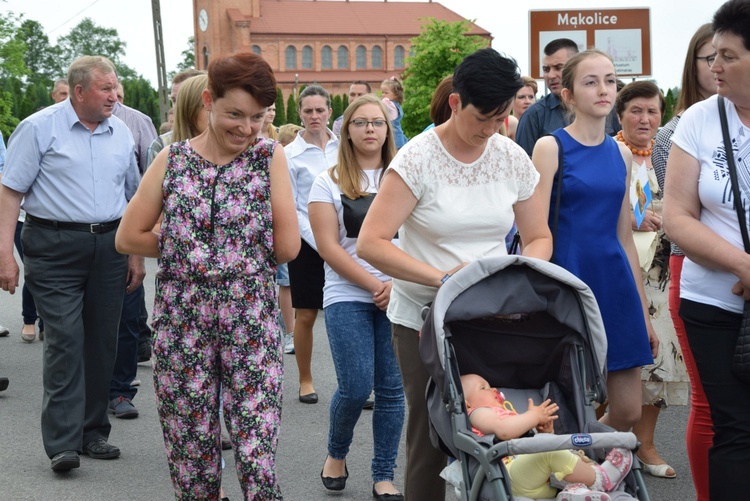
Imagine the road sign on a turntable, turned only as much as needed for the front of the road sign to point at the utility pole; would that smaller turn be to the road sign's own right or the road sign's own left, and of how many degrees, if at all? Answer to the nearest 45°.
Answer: approximately 135° to the road sign's own right

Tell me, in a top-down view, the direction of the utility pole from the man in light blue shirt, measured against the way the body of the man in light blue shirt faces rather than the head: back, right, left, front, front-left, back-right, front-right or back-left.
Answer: back-left

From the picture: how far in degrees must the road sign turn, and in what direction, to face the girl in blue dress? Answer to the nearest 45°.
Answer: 0° — it already faces them

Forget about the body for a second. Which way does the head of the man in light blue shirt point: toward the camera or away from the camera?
toward the camera

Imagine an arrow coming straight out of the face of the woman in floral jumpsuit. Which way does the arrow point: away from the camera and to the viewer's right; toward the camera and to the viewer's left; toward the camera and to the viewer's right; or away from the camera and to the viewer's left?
toward the camera and to the viewer's right

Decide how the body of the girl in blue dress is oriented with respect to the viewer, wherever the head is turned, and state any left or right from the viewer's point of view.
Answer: facing the viewer and to the right of the viewer

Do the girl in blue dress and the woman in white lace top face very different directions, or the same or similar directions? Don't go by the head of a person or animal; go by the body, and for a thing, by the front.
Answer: same or similar directions

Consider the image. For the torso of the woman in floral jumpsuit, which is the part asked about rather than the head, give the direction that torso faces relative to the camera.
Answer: toward the camera

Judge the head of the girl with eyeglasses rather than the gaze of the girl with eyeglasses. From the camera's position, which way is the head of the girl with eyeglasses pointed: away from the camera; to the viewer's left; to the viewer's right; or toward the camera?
toward the camera

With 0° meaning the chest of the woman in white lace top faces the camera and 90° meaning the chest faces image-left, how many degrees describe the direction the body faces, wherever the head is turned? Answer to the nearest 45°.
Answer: approximately 315°

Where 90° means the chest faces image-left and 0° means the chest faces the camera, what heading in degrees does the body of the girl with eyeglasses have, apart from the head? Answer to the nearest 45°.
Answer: approximately 315°

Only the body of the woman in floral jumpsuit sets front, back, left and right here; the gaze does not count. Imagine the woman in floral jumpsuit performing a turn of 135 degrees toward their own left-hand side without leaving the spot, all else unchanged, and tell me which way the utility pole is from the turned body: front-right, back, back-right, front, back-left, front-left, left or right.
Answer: front-left

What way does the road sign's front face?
toward the camera

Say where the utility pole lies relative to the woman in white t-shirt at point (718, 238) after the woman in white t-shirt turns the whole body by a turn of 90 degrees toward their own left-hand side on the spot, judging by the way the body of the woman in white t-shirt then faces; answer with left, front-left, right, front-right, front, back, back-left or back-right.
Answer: left
